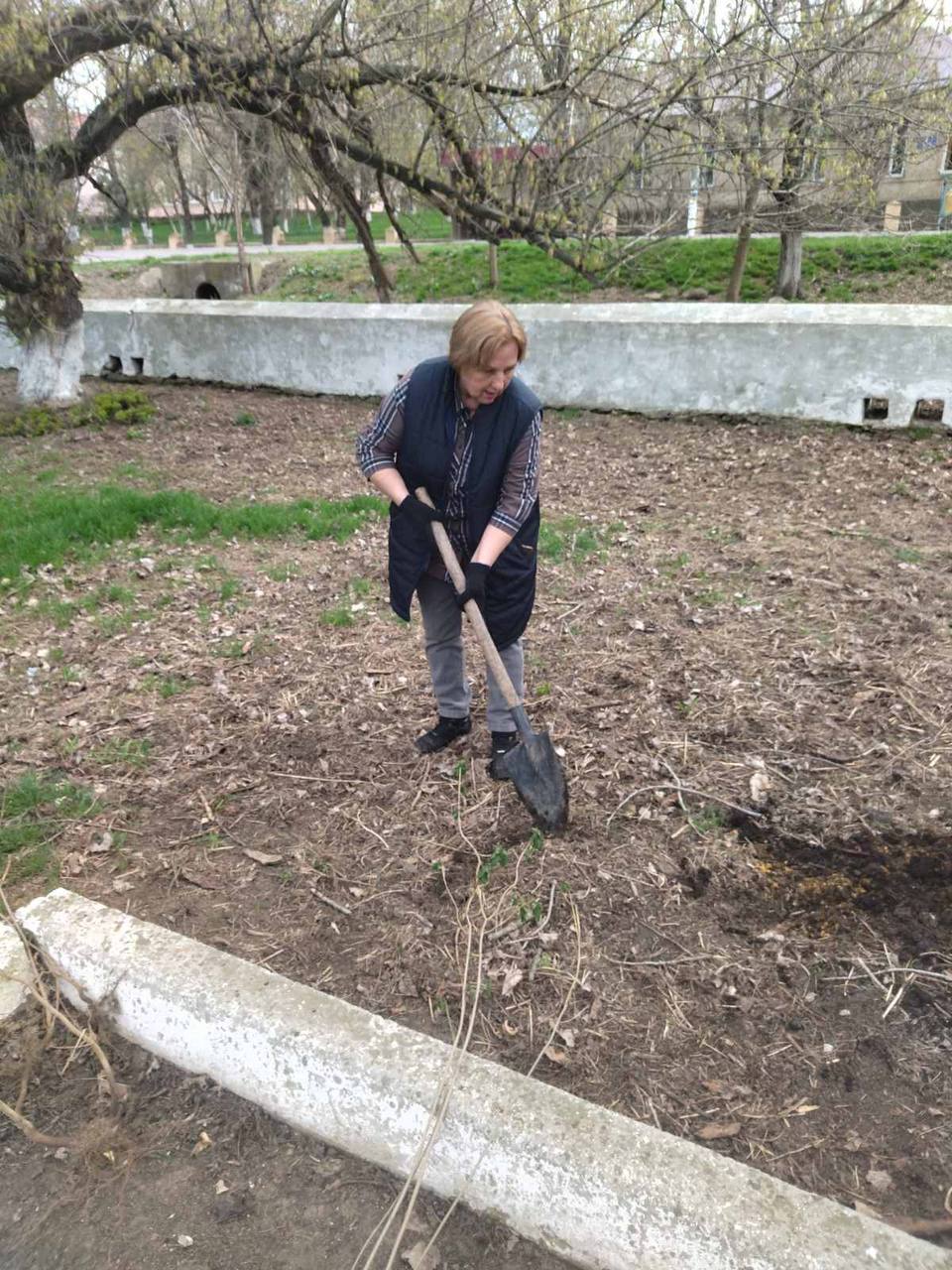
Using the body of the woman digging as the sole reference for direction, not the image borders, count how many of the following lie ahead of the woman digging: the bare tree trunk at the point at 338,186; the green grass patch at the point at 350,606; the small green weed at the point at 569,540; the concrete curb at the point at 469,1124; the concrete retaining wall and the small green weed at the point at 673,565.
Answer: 1

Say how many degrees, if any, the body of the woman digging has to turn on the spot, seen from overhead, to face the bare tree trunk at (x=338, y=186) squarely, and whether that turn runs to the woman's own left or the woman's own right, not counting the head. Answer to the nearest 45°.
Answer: approximately 180°

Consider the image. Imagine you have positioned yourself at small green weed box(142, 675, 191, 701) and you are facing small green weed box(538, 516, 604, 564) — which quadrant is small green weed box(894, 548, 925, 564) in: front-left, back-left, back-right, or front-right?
front-right

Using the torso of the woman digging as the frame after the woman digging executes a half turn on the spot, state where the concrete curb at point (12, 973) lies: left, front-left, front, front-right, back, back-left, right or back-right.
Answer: back-left

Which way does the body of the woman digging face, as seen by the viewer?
toward the camera

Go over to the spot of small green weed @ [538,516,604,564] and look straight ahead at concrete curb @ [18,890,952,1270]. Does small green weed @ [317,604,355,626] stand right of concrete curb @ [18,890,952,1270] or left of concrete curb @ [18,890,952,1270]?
right

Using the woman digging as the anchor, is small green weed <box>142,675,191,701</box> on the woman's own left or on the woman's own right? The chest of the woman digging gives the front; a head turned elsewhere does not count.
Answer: on the woman's own right

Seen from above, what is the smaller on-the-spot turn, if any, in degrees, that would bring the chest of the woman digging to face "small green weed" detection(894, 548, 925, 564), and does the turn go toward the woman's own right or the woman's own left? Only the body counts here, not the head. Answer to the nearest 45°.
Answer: approximately 135° to the woman's own left

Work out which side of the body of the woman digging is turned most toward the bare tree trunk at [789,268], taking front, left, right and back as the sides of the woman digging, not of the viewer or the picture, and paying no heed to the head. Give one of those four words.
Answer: back

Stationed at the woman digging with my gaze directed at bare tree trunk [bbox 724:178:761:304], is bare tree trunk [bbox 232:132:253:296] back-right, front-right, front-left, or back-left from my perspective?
front-left

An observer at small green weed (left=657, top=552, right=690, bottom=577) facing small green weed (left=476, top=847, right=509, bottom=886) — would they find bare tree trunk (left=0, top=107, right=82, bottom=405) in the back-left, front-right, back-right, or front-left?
back-right

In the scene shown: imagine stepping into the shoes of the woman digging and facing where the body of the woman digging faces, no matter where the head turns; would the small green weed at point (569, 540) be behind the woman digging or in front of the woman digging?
behind

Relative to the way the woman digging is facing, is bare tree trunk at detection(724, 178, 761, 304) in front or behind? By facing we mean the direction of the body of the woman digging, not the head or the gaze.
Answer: behind
